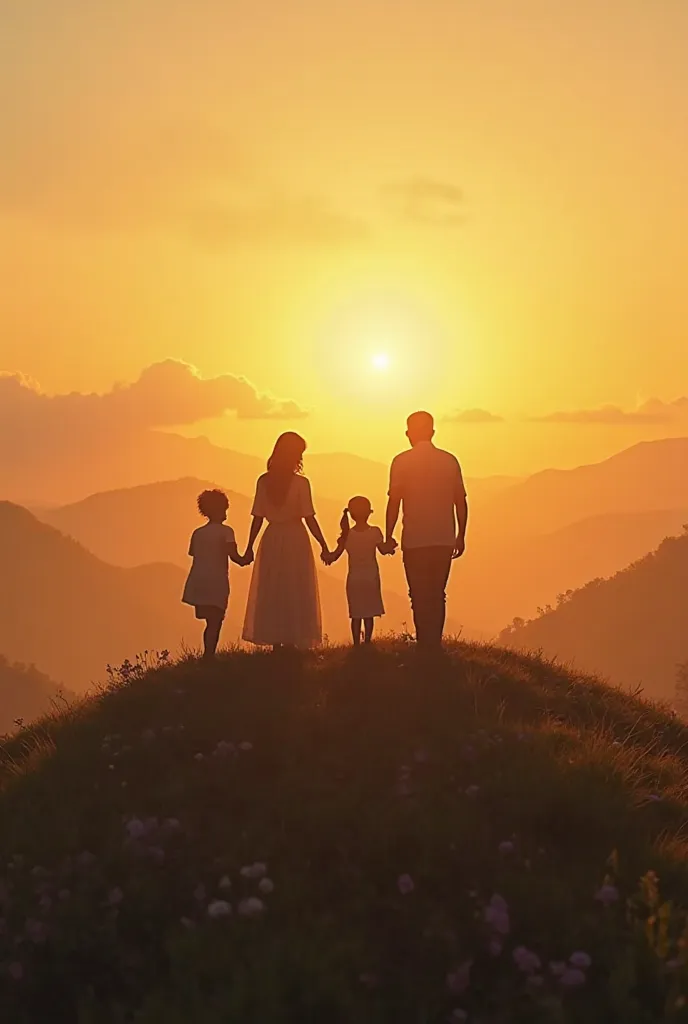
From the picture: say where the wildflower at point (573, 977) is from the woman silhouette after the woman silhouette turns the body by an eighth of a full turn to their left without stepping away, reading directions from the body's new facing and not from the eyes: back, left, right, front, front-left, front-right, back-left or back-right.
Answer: back-left

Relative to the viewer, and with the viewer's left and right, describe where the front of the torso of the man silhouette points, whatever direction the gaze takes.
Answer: facing away from the viewer

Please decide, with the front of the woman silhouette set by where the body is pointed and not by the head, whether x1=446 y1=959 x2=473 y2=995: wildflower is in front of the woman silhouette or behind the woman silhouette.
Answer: behind

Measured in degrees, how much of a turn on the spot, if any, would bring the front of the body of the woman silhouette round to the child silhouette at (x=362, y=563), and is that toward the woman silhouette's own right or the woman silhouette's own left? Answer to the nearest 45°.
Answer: approximately 45° to the woman silhouette's own right

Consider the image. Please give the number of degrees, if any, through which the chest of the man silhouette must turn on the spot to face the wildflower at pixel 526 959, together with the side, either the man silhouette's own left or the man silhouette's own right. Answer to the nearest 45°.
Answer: approximately 180°

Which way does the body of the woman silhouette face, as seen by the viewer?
away from the camera

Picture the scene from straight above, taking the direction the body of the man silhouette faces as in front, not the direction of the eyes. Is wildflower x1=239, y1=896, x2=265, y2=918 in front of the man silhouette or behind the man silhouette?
behind

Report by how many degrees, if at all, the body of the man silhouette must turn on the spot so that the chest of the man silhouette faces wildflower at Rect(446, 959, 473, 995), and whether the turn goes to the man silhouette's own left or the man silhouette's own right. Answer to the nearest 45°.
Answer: approximately 180°

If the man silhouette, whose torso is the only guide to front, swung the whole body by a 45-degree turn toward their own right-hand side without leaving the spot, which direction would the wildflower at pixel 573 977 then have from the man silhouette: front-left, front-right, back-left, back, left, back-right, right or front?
back-right

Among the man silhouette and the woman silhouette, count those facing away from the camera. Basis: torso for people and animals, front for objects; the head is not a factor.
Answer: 2

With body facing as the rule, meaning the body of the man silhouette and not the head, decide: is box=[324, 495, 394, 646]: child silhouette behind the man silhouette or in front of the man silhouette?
in front

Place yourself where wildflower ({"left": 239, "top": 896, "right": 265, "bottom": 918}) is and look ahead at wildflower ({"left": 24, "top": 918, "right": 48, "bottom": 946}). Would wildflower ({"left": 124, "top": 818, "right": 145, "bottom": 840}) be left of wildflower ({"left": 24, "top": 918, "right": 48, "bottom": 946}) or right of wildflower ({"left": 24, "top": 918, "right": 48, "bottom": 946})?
right

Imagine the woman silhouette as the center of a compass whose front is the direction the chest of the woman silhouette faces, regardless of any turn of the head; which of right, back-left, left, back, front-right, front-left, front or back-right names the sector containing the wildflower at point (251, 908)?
back

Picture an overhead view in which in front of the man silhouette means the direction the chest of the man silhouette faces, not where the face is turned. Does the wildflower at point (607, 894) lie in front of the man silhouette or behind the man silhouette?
behind
